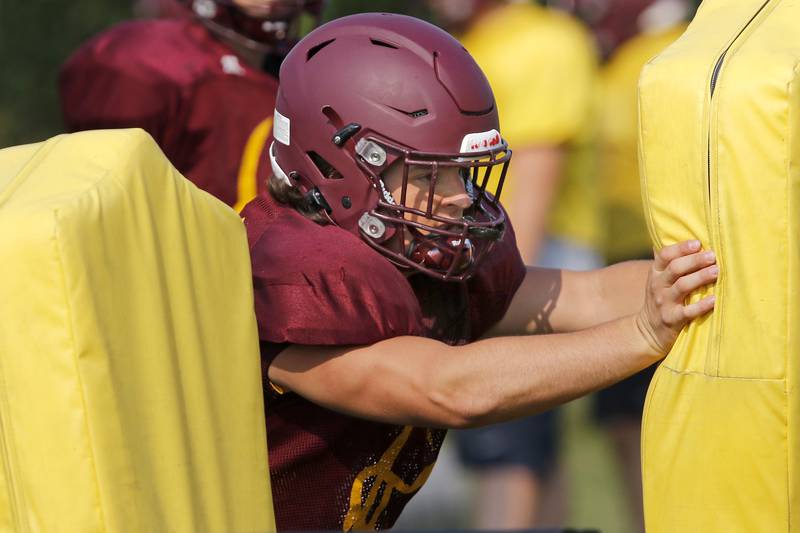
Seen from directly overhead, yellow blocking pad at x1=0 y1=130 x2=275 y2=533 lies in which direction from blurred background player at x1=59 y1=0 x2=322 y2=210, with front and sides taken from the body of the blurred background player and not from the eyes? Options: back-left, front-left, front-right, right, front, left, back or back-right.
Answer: front-right

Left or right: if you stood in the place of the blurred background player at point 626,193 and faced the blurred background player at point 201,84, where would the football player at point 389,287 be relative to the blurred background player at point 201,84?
left

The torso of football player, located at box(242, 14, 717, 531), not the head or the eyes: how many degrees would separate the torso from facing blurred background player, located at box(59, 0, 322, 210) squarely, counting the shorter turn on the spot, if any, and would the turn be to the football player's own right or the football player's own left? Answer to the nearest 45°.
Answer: approximately 180°

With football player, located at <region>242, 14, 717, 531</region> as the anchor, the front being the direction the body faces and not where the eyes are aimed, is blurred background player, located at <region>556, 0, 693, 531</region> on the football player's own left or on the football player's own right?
on the football player's own left

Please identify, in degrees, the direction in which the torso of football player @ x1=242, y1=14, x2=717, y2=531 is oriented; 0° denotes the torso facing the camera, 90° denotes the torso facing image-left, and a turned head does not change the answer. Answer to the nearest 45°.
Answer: approximately 315°

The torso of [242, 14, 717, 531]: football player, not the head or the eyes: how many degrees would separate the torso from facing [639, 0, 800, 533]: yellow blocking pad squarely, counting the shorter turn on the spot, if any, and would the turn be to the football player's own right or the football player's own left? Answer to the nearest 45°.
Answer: approximately 45° to the football player's own left

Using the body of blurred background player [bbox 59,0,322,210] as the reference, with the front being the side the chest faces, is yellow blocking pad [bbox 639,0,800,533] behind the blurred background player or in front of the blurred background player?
in front

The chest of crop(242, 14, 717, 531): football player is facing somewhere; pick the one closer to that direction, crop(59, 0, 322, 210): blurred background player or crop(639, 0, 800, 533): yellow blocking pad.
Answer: the yellow blocking pad
